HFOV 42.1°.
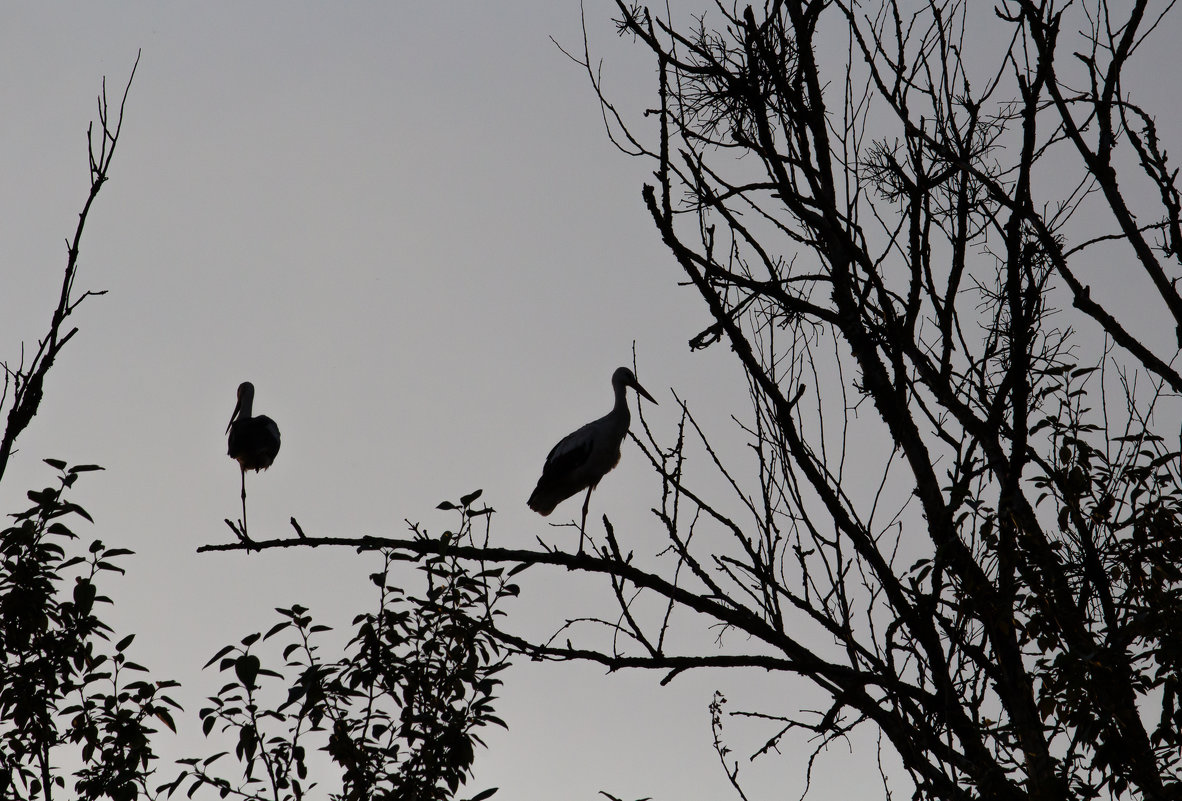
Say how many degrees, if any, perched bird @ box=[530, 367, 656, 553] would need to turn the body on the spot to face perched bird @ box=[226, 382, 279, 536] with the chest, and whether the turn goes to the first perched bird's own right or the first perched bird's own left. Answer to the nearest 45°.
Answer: approximately 135° to the first perched bird's own left

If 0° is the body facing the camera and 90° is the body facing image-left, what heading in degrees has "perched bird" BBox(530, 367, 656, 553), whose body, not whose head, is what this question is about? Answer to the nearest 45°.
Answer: approximately 270°
